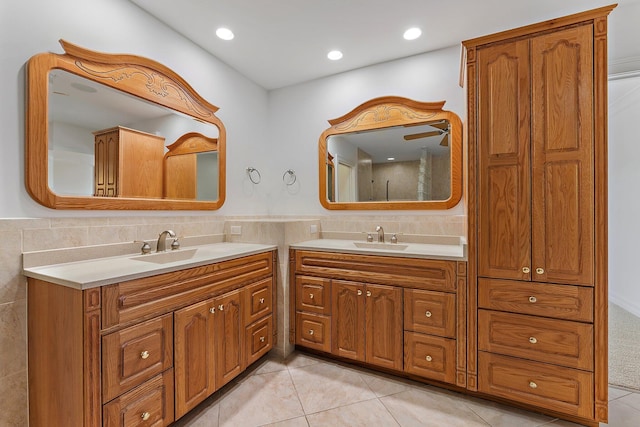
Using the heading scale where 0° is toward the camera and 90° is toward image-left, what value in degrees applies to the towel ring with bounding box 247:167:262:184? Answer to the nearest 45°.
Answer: approximately 315°

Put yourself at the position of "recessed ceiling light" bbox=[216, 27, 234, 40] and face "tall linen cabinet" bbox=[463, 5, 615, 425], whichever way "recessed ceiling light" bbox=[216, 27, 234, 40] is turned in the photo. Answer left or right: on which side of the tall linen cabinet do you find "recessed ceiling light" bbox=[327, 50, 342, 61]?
left

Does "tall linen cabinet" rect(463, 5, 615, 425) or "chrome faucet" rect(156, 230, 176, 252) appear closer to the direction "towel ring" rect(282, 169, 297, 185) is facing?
the chrome faucet

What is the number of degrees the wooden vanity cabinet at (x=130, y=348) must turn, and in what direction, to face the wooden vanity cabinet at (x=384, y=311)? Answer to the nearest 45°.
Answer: approximately 45° to its left

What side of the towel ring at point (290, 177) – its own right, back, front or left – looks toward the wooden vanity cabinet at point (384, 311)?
left

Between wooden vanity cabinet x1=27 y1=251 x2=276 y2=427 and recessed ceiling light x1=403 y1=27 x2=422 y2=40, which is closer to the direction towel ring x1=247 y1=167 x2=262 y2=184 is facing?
the recessed ceiling light

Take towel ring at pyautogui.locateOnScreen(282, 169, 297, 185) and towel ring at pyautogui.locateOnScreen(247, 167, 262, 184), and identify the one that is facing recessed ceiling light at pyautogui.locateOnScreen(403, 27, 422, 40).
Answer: towel ring at pyautogui.locateOnScreen(247, 167, 262, 184)

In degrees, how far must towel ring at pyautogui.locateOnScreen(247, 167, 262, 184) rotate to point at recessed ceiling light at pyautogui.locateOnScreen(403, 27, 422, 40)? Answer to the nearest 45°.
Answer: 0° — it already faces it
